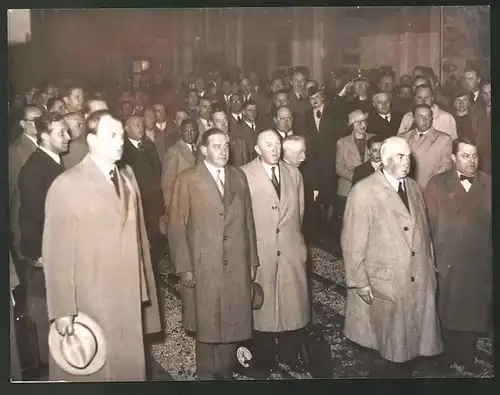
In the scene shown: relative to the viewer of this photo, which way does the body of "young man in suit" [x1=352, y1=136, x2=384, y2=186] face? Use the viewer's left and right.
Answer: facing the viewer and to the right of the viewer

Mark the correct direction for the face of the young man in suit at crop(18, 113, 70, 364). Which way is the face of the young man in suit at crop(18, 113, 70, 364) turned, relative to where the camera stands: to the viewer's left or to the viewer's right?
to the viewer's right
